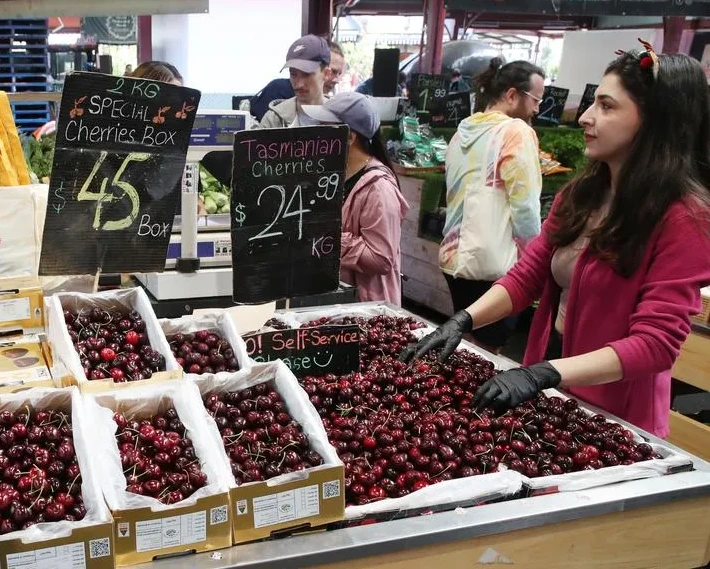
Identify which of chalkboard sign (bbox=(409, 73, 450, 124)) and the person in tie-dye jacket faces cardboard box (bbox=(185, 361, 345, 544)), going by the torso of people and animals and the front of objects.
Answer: the chalkboard sign

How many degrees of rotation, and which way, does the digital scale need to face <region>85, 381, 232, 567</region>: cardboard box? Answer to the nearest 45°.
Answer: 0° — it already faces it

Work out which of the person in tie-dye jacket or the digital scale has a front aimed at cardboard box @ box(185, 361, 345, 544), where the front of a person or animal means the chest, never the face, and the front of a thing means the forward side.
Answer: the digital scale

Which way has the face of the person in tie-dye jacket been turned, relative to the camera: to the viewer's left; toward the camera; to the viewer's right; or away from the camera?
to the viewer's right

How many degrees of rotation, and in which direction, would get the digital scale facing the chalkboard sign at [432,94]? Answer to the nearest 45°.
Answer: approximately 135° to its left

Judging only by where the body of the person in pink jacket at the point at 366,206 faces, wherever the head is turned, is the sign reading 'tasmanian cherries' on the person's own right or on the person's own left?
on the person's own left

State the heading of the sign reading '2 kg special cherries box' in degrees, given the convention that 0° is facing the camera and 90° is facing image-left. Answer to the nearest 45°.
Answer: approximately 0°

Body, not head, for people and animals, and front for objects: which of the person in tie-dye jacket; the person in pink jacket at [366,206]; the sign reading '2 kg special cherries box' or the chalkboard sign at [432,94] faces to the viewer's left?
the person in pink jacket

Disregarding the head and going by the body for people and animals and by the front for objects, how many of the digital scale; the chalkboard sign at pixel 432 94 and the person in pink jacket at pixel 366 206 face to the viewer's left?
1

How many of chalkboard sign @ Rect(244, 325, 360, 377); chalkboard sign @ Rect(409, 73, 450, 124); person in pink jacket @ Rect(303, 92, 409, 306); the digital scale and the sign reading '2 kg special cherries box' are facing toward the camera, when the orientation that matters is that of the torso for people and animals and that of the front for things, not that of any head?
4
